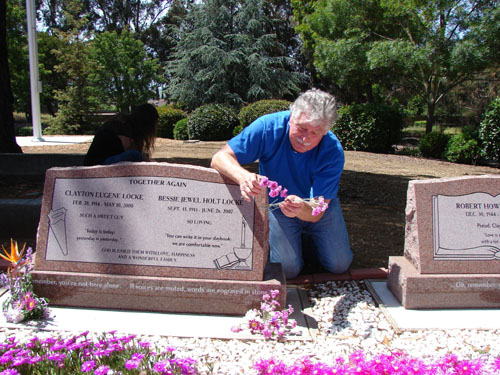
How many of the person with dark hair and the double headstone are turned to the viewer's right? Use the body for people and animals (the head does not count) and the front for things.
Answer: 1

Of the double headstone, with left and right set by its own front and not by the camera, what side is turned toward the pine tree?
back

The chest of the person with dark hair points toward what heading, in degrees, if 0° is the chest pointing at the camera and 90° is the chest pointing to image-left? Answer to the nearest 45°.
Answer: approximately 270°

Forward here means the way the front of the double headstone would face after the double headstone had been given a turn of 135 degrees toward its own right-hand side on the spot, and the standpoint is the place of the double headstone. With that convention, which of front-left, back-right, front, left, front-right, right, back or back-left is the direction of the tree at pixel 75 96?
front-right

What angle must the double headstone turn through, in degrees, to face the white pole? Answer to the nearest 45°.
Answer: approximately 180°

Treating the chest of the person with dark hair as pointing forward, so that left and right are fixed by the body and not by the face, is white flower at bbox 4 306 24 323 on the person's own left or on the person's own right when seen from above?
on the person's own right

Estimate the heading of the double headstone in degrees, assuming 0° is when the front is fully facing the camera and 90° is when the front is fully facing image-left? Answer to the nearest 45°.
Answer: approximately 0°

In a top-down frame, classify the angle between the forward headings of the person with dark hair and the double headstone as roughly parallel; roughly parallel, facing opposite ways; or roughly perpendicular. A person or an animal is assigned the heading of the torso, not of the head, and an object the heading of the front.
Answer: roughly perpendicular
